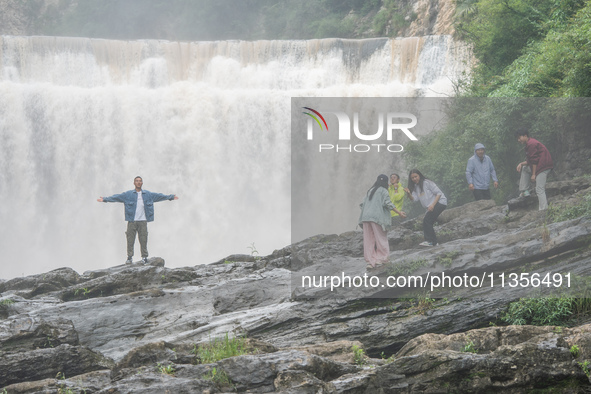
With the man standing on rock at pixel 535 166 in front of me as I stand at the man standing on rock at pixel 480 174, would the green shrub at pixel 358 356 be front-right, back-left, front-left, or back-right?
back-right

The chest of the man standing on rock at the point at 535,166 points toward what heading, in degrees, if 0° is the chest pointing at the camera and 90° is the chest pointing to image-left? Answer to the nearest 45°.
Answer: approximately 90°

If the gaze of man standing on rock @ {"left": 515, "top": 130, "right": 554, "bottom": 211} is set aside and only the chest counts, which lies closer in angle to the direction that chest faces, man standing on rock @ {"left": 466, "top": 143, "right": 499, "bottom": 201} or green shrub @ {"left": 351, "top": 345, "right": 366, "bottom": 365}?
the man standing on rock

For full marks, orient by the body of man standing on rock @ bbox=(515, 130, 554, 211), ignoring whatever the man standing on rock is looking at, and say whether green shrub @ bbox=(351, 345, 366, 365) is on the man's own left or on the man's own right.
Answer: on the man's own left

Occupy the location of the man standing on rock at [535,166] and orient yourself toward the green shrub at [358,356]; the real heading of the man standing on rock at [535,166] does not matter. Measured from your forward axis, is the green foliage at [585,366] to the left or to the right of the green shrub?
left

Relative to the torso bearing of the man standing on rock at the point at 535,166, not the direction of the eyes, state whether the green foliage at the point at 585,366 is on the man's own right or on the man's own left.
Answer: on the man's own left

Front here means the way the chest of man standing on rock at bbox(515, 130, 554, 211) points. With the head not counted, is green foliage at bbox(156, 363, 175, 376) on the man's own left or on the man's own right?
on the man's own left

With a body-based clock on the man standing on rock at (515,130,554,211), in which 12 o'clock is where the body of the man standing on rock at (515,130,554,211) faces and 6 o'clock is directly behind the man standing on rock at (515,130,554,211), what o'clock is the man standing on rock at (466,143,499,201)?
the man standing on rock at (466,143,499,201) is roughly at 12 o'clock from the man standing on rock at (515,130,554,211).

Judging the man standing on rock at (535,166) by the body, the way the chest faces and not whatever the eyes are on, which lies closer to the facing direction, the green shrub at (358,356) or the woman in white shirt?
the woman in white shirt

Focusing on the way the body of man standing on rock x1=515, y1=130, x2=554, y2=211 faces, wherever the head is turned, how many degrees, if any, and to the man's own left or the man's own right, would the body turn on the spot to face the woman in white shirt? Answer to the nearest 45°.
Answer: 0° — they already face them

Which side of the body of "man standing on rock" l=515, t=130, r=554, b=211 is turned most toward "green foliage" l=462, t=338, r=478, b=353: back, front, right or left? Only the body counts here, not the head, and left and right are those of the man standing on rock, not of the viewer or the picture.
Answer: left
